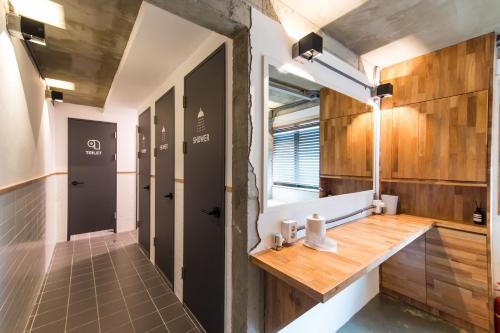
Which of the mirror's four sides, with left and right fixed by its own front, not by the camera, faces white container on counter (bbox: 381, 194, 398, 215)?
left

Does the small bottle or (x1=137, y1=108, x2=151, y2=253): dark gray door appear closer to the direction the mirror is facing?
the small bottle

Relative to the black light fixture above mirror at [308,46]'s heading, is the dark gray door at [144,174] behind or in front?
behind

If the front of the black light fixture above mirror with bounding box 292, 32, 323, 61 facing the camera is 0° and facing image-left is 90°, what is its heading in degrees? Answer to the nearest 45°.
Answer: approximately 315°

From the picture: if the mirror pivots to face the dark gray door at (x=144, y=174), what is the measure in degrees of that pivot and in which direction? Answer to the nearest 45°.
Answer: approximately 135° to its right

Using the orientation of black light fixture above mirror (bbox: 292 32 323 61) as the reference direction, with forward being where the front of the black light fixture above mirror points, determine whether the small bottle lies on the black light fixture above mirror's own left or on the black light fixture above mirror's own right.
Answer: on the black light fixture above mirror's own left

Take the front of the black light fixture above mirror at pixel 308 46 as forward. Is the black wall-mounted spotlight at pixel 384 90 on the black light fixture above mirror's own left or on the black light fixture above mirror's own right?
on the black light fixture above mirror's own left

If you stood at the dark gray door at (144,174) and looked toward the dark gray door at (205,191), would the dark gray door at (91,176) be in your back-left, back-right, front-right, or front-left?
back-right

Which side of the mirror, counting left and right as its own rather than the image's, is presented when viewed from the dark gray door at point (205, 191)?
right
